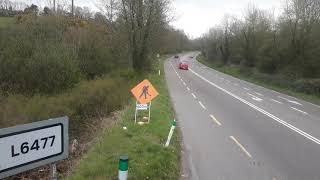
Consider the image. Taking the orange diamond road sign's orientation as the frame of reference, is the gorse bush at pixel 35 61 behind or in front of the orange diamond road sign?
behind

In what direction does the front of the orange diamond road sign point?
toward the camera

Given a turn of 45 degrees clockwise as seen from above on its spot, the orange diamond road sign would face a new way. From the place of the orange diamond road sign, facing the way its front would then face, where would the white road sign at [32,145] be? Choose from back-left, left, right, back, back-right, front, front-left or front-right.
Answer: front-left

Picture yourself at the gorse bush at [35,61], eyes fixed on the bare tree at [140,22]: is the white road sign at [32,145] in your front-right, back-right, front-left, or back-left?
back-right

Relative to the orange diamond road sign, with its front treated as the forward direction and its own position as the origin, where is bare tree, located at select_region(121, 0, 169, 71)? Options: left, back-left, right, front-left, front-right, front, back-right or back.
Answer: back
